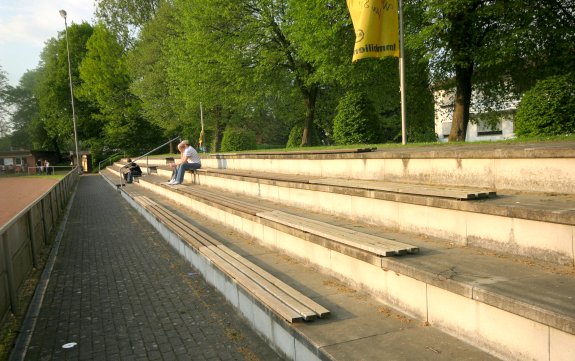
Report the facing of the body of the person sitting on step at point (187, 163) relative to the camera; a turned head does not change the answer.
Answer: to the viewer's left

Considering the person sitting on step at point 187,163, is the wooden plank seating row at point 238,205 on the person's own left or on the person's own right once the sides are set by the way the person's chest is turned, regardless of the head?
on the person's own left

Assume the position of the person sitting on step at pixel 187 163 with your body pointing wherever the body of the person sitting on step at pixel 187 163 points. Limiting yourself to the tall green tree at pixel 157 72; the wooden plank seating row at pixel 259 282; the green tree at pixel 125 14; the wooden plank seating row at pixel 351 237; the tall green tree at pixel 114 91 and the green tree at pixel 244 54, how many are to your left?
2

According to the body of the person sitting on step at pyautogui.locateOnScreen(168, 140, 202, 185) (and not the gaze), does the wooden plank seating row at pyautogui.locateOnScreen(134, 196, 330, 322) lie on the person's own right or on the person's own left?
on the person's own left

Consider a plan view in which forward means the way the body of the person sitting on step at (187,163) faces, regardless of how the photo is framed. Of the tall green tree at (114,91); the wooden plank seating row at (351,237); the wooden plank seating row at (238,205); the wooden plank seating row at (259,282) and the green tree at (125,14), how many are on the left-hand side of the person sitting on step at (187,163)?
3

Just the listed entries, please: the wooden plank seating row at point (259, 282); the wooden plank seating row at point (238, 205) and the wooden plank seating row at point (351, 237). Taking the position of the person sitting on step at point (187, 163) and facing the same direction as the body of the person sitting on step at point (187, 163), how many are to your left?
3

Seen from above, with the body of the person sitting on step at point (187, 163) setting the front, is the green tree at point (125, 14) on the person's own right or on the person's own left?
on the person's own right

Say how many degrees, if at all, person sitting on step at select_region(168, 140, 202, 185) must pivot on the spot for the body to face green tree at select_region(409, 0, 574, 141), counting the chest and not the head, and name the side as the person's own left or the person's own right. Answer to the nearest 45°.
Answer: approximately 180°

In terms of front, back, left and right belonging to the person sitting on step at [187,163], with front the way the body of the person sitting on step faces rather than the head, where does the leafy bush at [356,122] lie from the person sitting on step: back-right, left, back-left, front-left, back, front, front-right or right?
back

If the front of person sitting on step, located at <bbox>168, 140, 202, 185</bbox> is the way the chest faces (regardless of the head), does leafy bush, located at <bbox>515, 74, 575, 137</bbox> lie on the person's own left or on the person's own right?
on the person's own left

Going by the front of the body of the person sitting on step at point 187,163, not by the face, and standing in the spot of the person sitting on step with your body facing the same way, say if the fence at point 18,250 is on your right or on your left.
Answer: on your left

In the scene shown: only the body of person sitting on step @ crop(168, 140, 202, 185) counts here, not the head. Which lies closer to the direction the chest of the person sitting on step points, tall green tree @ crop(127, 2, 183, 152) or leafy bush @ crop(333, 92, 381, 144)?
the tall green tree

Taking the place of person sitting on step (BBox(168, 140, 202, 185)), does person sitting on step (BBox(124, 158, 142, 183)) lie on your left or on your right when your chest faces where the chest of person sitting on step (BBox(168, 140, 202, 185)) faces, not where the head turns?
on your right

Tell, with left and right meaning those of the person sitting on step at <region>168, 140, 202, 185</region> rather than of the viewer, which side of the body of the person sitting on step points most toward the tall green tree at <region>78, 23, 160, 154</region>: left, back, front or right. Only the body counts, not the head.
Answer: right

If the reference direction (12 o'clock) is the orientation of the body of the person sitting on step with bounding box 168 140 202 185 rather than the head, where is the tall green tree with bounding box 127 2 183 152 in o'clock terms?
The tall green tree is roughly at 3 o'clock from the person sitting on step.
